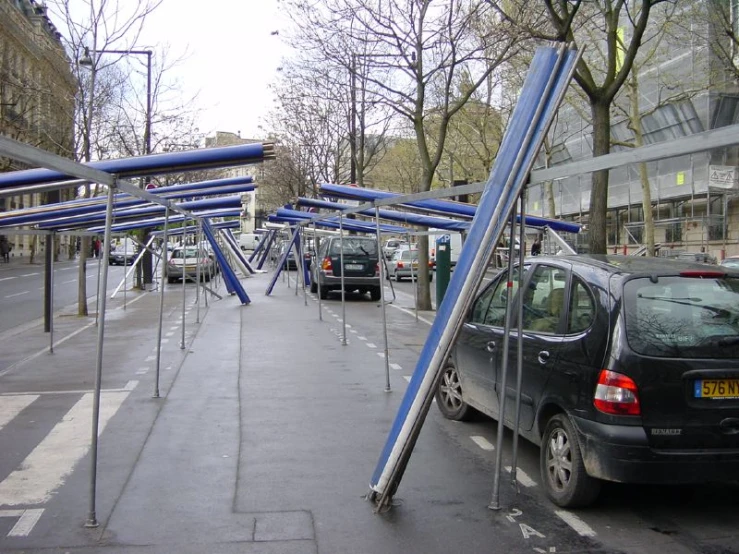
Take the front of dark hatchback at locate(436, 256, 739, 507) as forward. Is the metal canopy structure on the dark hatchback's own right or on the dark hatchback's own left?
on the dark hatchback's own left

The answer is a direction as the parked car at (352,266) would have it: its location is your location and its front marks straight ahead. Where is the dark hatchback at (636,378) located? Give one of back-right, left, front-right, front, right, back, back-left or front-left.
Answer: back

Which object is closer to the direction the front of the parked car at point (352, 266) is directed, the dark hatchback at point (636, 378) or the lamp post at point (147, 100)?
the lamp post

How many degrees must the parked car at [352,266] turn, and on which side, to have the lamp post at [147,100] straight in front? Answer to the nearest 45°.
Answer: approximately 90° to its left

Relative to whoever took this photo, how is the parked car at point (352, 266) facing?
facing away from the viewer

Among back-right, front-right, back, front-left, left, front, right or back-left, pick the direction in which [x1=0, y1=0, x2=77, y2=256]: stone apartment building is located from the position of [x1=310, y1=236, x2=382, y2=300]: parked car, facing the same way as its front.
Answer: left

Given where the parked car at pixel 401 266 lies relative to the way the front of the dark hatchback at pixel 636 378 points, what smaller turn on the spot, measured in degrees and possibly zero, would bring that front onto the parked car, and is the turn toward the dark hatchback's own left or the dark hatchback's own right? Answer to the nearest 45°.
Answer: approximately 45° to the dark hatchback's own right

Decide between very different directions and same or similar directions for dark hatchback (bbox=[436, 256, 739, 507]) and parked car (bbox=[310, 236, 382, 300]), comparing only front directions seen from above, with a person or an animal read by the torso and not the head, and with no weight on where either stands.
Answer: same or similar directions

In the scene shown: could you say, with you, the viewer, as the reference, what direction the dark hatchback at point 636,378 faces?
facing away from the viewer and to the left of the viewer

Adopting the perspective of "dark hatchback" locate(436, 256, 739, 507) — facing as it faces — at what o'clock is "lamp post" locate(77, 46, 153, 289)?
The lamp post is roughly at 12 o'clock from the dark hatchback.

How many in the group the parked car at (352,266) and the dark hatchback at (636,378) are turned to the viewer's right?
0
